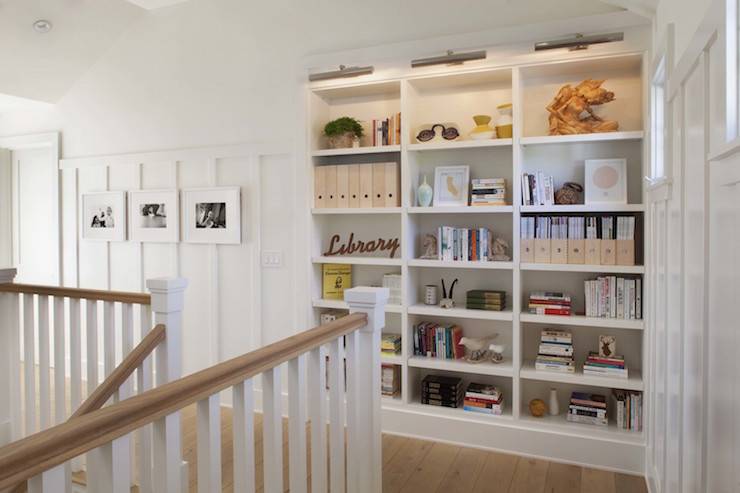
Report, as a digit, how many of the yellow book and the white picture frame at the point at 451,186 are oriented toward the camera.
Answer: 2

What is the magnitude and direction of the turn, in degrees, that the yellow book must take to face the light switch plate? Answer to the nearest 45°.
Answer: approximately 90° to its right

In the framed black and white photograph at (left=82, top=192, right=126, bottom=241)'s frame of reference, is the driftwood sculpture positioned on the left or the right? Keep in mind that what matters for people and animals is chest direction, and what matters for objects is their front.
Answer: on its left

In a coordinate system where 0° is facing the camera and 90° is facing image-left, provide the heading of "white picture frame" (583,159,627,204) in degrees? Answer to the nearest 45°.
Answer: approximately 0°

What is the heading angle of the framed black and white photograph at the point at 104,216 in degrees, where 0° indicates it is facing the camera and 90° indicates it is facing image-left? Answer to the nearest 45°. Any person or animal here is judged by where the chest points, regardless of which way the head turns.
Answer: approximately 45°

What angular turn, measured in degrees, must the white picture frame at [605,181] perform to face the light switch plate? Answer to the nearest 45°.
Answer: approximately 90° to its right

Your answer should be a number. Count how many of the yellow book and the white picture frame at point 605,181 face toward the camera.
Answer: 2
